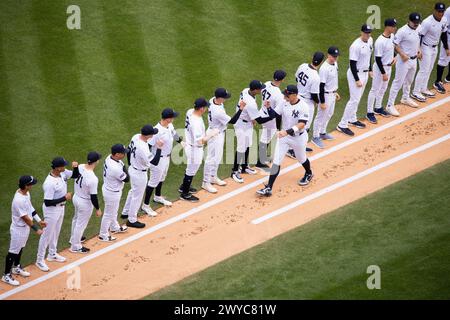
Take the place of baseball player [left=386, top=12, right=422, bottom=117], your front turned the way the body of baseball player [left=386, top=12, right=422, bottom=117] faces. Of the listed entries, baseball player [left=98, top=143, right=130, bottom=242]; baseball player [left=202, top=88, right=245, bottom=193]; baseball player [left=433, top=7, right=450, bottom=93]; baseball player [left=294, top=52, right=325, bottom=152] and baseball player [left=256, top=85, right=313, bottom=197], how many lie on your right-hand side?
4

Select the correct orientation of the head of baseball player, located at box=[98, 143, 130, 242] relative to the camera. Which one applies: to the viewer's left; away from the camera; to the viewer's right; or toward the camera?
to the viewer's right

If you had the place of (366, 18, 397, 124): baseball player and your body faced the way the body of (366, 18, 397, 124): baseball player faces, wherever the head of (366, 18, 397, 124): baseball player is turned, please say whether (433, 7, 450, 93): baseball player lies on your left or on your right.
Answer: on your left

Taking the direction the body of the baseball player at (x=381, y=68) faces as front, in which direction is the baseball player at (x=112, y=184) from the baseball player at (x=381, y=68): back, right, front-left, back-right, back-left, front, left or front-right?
right

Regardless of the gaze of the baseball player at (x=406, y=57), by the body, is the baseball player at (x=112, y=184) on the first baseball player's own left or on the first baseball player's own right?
on the first baseball player's own right

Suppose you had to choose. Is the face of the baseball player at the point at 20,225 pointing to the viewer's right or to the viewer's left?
to the viewer's right

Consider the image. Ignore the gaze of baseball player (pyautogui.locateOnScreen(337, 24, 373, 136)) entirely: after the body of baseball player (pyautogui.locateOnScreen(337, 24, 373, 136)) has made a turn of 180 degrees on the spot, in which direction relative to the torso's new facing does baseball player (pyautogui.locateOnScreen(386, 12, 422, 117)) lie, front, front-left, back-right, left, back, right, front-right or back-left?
right

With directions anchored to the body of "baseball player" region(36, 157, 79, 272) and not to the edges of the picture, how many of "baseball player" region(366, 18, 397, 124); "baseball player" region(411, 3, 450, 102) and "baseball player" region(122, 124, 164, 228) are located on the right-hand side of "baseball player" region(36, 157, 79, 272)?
0

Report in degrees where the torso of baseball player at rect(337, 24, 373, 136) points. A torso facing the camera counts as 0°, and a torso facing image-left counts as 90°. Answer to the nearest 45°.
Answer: approximately 315°

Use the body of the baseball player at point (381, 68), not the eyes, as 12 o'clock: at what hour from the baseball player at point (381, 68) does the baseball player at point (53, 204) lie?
the baseball player at point (53, 204) is roughly at 3 o'clock from the baseball player at point (381, 68).

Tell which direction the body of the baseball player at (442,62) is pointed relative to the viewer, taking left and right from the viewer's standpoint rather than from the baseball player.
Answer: facing the viewer and to the right of the viewer

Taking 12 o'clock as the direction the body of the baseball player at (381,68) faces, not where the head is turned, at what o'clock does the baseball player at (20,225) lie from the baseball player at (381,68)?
the baseball player at (20,225) is roughly at 3 o'clock from the baseball player at (381,68).

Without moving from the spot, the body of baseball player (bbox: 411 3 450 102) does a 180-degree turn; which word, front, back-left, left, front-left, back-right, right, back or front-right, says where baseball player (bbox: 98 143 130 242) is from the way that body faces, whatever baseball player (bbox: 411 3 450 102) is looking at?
left
